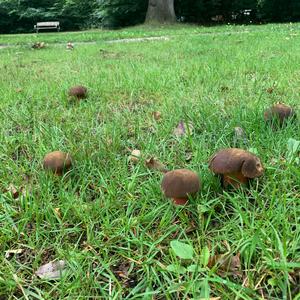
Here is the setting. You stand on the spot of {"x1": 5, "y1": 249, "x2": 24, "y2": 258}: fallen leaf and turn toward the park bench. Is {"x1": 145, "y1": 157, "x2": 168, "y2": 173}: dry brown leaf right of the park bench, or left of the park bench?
right

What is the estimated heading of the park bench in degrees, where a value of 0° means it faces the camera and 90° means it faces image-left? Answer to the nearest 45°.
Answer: approximately 0°

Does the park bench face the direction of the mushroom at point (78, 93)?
yes

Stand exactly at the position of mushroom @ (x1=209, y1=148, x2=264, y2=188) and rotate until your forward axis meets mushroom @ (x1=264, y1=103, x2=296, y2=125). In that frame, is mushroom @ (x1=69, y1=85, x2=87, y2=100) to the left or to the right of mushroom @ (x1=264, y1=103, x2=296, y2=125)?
left

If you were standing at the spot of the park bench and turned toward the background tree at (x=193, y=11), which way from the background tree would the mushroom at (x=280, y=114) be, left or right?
right

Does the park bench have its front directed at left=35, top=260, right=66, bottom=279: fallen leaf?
yes

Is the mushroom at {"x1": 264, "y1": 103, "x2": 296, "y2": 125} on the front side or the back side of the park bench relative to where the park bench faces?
on the front side

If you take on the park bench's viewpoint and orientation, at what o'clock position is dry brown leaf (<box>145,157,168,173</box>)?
The dry brown leaf is roughly at 12 o'clock from the park bench.

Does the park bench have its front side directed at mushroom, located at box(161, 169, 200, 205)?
yes

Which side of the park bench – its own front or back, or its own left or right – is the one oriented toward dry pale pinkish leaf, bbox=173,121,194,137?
front
